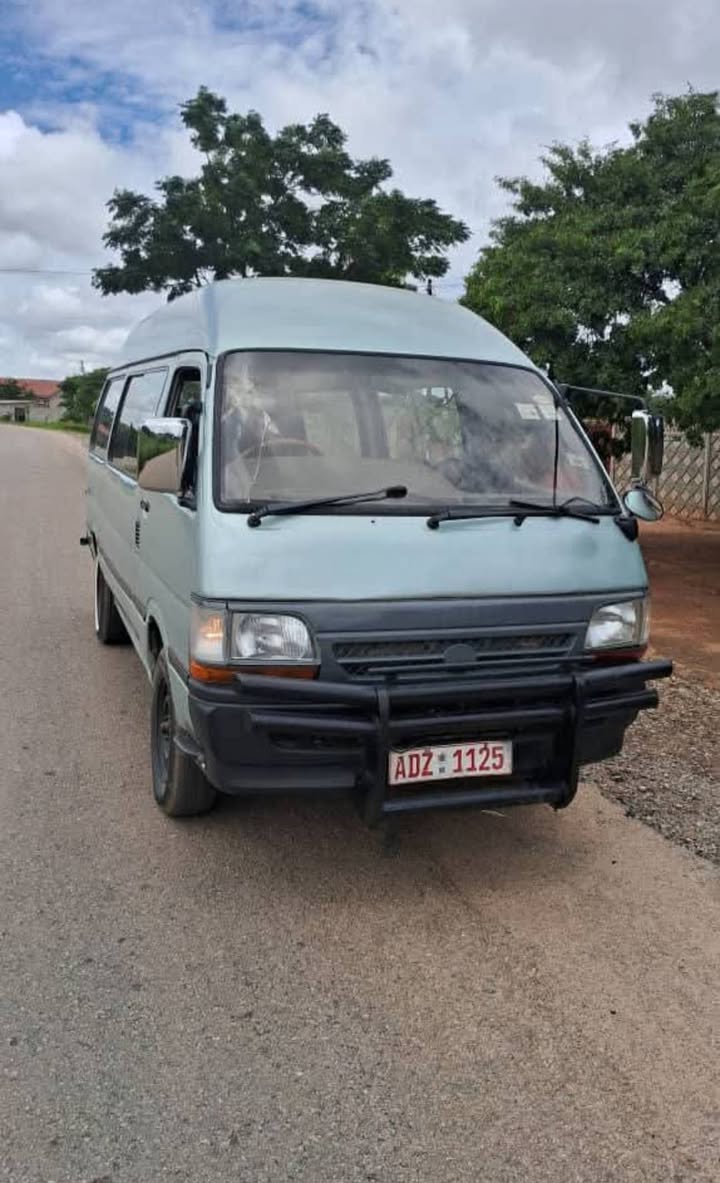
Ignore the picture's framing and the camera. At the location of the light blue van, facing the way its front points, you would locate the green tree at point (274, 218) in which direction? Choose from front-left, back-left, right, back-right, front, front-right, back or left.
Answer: back-left

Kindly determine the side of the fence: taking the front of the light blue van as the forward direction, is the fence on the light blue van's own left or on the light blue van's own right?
on the light blue van's own left

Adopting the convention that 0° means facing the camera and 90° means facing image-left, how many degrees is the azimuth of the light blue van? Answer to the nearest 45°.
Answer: approximately 315°

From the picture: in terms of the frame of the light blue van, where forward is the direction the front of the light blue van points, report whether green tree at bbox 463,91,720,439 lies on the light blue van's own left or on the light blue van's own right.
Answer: on the light blue van's own left
